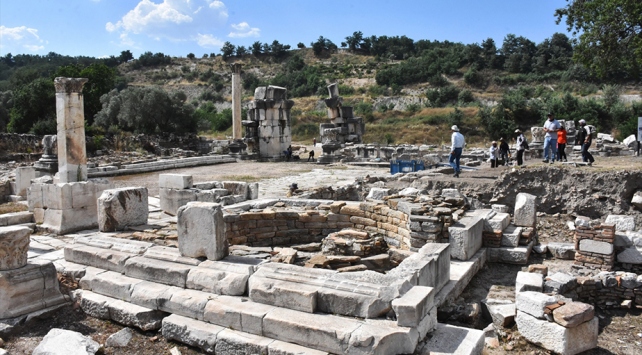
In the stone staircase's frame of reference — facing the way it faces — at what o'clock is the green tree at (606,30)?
The green tree is roughly at 6 o'clock from the stone staircase.

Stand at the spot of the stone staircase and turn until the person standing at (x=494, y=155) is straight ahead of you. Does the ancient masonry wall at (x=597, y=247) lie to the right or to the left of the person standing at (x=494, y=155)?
right

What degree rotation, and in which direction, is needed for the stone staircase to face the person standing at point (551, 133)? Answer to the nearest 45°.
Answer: approximately 180°

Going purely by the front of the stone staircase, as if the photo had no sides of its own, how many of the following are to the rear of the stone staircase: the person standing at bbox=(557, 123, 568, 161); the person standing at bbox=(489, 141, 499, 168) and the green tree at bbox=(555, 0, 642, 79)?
3

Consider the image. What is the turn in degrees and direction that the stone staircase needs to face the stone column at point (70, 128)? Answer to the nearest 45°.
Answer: approximately 90° to its right

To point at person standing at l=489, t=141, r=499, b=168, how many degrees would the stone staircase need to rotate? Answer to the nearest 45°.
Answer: approximately 180°

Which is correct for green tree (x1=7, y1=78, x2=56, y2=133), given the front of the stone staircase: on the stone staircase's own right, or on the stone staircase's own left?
on the stone staircase's own right

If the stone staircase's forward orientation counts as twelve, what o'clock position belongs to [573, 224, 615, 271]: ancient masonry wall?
The ancient masonry wall is roughly at 7 o'clock from the stone staircase.

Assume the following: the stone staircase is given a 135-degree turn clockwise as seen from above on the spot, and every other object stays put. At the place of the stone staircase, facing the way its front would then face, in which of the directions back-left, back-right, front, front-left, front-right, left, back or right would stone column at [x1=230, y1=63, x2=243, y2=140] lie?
front

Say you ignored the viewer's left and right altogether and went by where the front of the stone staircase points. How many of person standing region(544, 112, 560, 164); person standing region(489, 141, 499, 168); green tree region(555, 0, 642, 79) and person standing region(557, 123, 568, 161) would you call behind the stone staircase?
4

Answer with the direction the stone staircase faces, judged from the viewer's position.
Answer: facing the viewer and to the left of the viewer

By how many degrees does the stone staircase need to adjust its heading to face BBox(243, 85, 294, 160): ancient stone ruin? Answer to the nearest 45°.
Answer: approximately 135° to its right
